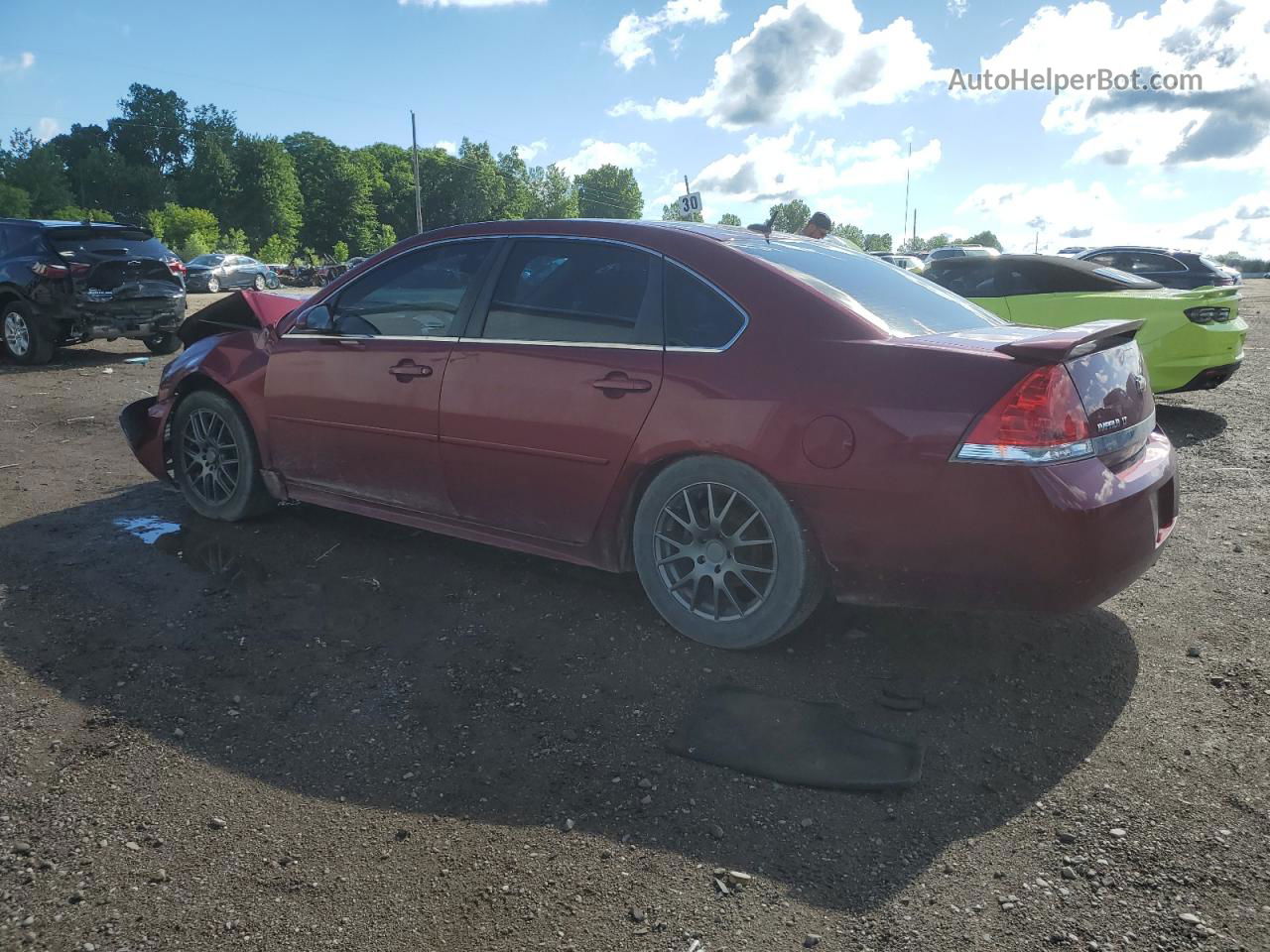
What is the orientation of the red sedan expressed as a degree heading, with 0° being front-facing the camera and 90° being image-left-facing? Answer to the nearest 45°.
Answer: approximately 135°

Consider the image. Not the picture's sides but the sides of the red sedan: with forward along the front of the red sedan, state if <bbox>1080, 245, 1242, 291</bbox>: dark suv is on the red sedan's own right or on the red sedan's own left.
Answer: on the red sedan's own right

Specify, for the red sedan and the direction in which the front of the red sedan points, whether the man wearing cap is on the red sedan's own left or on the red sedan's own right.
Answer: on the red sedan's own right

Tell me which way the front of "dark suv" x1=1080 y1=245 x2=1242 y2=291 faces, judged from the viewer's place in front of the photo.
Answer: facing away from the viewer and to the left of the viewer

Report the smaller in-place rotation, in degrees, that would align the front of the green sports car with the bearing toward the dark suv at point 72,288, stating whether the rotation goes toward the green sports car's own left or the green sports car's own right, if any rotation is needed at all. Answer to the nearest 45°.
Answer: approximately 45° to the green sports car's own left

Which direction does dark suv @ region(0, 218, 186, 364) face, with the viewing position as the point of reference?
facing away from the viewer and to the left of the viewer

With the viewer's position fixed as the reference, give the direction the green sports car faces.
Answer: facing away from the viewer and to the left of the viewer

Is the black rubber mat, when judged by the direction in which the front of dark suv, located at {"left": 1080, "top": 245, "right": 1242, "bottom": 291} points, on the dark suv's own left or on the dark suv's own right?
on the dark suv's own left

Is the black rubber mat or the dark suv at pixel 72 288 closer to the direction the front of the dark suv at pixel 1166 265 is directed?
the dark suv
